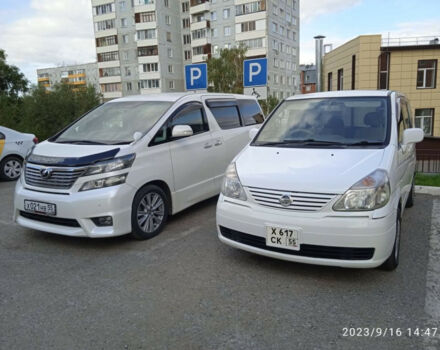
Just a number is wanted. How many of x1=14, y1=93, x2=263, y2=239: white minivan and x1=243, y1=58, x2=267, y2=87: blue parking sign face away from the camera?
0

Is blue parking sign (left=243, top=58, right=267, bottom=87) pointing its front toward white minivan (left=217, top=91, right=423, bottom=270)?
yes

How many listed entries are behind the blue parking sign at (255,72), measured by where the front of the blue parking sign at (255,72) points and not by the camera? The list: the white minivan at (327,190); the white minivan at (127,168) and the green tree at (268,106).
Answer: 1

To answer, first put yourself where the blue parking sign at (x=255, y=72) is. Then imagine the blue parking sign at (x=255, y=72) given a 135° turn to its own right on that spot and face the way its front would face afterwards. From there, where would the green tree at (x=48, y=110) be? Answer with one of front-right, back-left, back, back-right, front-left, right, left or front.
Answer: front

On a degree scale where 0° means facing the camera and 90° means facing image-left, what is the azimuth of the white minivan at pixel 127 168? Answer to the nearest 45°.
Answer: approximately 45°

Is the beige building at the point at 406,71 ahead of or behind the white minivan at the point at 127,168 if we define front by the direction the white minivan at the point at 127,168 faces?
behind

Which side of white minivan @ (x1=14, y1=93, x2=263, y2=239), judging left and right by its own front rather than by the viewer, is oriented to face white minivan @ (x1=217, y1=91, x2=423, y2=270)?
left

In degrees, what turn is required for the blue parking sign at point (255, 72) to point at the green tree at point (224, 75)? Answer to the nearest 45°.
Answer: approximately 180°

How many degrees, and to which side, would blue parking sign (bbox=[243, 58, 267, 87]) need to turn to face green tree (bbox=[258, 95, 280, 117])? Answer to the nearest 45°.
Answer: approximately 180°

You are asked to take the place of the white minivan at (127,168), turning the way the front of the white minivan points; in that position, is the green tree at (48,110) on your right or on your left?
on your right

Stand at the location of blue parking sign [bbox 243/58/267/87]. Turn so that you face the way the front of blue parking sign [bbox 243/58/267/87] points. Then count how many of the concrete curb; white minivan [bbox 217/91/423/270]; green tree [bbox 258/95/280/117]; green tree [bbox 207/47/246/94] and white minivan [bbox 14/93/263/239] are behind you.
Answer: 2

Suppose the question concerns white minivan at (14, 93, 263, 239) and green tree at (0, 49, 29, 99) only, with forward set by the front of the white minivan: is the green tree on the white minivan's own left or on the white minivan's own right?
on the white minivan's own right

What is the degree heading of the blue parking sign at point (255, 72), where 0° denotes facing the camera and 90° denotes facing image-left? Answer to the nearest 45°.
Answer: approximately 0°
